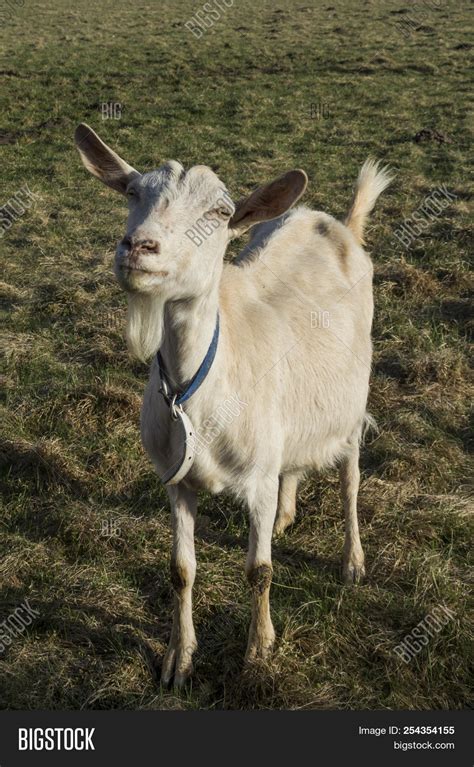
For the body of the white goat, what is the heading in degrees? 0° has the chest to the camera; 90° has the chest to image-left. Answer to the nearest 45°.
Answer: approximately 45°
